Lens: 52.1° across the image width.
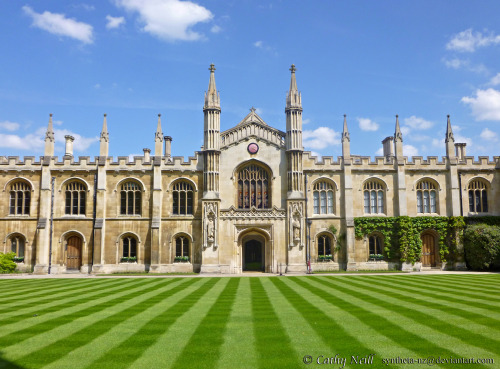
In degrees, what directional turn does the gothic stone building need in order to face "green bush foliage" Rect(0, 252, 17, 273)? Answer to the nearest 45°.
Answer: approximately 90° to its right

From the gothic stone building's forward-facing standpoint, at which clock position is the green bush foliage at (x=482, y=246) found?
The green bush foliage is roughly at 9 o'clock from the gothic stone building.

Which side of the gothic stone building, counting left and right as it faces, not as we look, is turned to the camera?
front
